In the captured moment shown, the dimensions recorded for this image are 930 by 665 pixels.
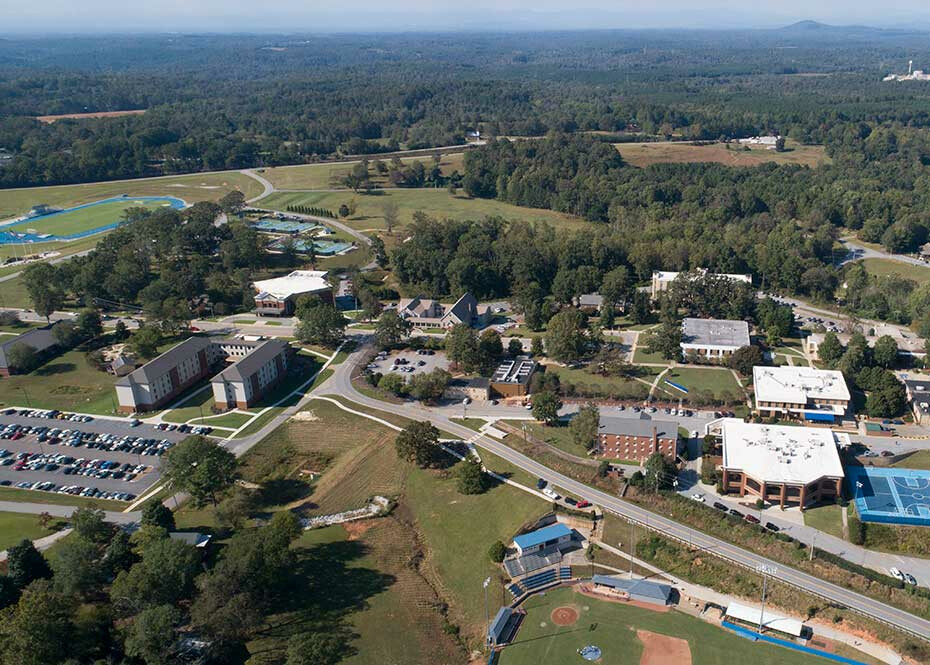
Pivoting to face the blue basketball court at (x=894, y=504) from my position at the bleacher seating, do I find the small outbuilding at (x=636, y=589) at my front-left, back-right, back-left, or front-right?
front-right

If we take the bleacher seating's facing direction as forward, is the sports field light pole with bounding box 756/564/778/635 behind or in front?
in front

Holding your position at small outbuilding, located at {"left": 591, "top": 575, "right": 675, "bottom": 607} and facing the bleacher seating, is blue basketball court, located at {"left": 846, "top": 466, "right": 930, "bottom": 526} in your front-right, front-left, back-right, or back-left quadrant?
back-right

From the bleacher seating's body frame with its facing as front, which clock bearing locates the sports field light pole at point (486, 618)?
The sports field light pole is roughly at 3 o'clock from the bleacher seating.

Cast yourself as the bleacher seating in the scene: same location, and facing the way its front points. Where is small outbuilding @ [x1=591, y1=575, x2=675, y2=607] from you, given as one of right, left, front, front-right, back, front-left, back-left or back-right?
front-left

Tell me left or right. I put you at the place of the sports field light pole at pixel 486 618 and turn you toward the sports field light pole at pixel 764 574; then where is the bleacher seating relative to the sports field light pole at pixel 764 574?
left

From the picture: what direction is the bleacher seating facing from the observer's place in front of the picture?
facing the viewer and to the right of the viewer

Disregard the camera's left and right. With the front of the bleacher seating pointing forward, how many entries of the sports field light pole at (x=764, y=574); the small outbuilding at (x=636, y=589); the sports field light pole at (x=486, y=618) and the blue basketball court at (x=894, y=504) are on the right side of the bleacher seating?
1

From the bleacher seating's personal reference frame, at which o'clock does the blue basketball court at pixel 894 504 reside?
The blue basketball court is roughly at 10 o'clock from the bleacher seating.
